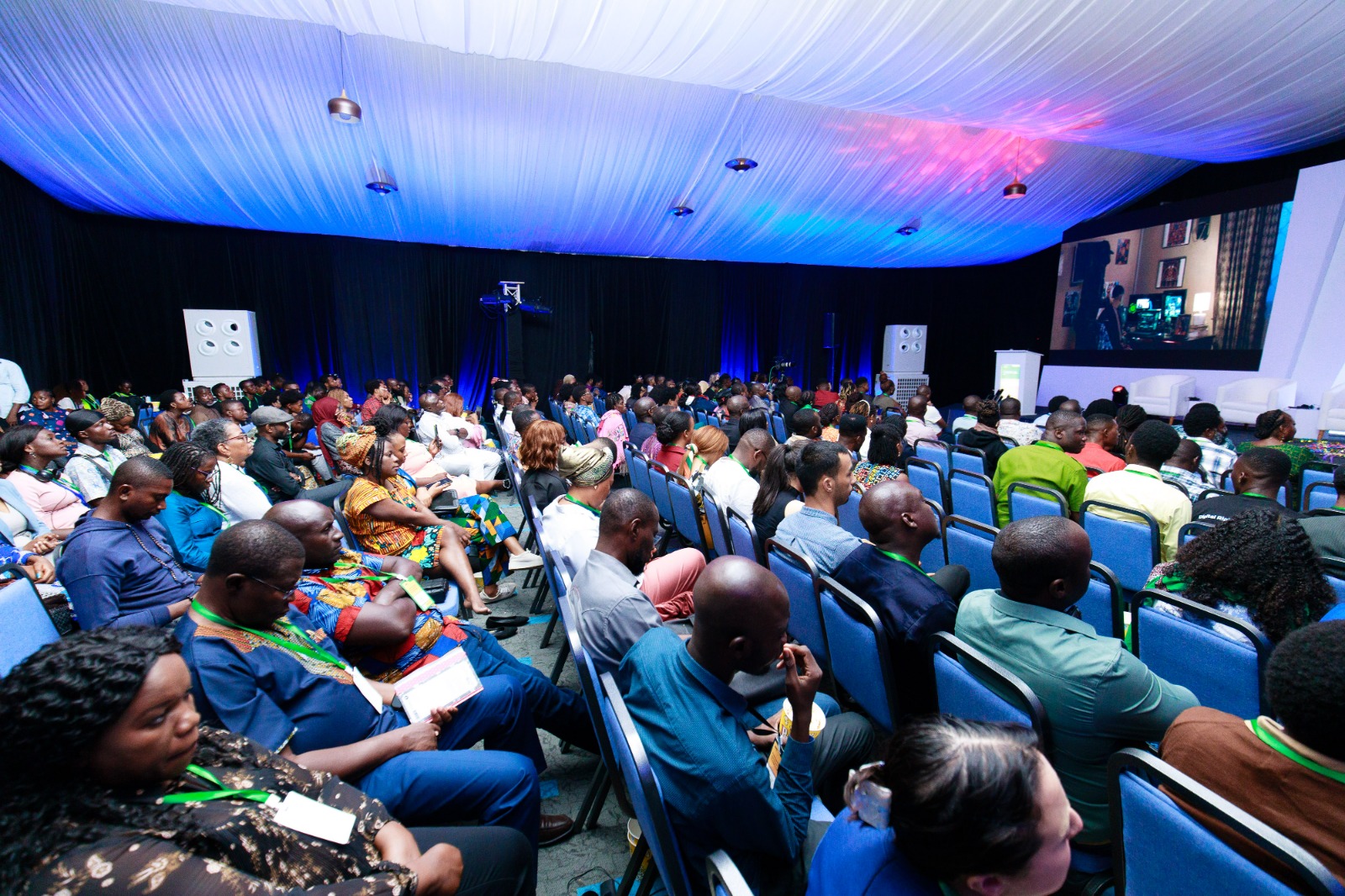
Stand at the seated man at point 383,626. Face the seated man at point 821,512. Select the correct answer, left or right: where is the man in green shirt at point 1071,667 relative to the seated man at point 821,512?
right

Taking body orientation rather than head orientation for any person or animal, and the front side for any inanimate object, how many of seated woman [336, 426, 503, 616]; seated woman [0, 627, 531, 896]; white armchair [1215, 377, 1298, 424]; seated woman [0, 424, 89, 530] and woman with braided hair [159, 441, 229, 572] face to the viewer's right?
4

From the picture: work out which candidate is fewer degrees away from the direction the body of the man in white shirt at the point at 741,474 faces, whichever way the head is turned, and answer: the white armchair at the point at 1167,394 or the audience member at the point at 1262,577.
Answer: the white armchair

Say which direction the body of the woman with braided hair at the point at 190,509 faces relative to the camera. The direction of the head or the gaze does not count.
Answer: to the viewer's right

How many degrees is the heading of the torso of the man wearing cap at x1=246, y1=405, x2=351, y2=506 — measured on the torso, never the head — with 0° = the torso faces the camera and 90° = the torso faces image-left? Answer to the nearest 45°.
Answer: approximately 270°

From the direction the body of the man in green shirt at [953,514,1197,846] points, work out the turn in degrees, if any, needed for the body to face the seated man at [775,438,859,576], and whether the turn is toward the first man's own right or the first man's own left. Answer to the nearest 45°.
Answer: approximately 90° to the first man's own left

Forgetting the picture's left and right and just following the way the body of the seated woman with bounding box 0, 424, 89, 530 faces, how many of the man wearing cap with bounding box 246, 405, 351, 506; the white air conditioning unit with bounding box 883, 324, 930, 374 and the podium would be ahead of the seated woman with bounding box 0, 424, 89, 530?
3

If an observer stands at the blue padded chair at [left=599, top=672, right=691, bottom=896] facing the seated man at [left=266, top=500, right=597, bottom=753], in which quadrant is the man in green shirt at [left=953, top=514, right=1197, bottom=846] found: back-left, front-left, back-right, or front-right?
back-right

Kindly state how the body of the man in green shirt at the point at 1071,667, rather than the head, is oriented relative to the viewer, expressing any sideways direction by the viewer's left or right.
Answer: facing away from the viewer and to the right of the viewer

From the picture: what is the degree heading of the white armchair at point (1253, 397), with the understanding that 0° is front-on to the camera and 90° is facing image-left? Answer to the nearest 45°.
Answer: approximately 45°

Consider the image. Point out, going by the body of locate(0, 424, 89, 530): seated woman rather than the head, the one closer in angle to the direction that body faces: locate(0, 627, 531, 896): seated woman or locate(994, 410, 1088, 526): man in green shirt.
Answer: the man in green shirt
